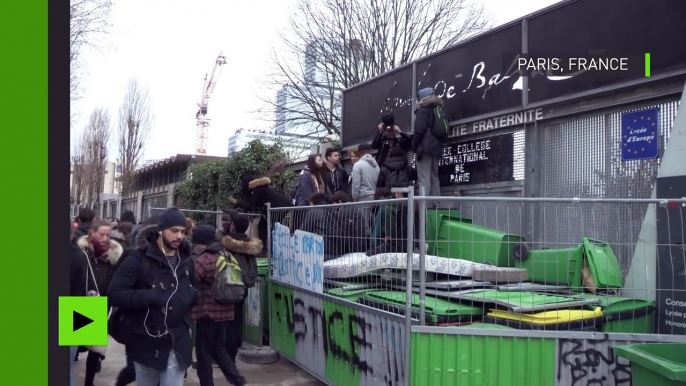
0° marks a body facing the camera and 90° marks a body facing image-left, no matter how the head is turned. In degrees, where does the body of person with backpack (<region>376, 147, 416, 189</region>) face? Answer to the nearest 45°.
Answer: approximately 180°

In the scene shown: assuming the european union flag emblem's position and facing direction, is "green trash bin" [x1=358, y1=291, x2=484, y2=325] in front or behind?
in front

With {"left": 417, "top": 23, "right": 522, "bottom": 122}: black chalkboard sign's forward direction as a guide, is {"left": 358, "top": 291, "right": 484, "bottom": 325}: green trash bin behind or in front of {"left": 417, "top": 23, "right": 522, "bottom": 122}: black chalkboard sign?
in front

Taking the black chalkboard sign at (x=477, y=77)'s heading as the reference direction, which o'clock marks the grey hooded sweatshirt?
The grey hooded sweatshirt is roughly at 1 o'clock from the black chalkboard sign.

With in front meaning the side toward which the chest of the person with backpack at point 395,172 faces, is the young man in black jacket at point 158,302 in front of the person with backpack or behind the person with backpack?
behind

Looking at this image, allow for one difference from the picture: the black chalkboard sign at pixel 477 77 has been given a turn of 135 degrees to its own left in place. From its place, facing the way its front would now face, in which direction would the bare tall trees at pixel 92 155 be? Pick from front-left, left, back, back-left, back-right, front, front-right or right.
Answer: back-left

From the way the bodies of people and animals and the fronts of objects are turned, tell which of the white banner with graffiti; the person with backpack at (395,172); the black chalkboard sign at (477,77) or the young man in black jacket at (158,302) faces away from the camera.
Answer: the person with backpack

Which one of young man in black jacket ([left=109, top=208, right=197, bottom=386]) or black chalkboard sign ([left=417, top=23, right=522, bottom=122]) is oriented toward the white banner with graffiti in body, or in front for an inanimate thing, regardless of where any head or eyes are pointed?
the black chalkboard sign

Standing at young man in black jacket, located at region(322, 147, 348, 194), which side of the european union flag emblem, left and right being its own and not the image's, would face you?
right

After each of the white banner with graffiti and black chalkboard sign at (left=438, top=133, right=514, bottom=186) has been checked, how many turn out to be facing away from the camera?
0

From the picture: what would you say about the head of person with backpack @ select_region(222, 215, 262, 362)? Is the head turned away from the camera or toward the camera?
away from the camera

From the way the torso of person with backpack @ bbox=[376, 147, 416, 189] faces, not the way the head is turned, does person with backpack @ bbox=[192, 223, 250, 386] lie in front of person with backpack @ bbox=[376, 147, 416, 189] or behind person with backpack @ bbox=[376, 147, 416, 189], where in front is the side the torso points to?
behind

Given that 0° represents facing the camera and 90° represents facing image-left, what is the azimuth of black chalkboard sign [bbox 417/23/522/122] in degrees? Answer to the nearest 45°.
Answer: approximately 45°
